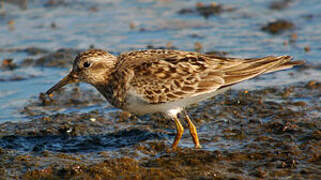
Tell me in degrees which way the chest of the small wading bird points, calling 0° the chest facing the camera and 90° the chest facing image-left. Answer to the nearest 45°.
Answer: approximately 90°
